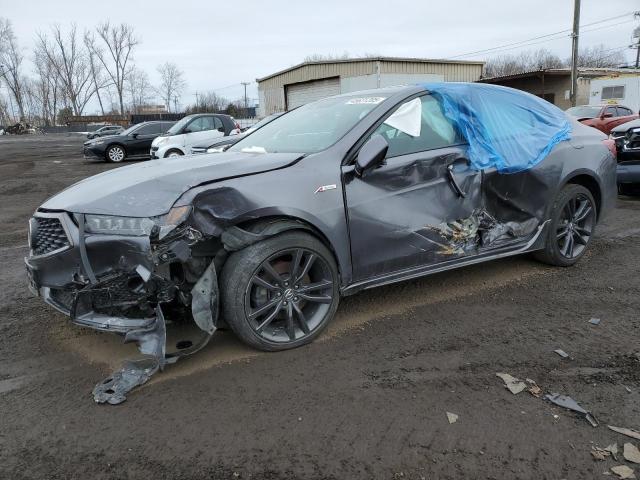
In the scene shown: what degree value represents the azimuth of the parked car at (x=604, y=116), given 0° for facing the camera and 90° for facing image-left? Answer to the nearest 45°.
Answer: approximately 45°

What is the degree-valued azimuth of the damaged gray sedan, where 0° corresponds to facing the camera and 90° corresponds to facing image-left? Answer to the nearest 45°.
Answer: approximately 45°

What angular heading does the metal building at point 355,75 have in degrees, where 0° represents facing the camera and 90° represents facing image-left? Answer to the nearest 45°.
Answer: approximately 45°

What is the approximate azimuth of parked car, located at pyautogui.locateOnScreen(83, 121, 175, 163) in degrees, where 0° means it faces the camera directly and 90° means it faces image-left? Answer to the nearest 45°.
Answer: approximately 45°

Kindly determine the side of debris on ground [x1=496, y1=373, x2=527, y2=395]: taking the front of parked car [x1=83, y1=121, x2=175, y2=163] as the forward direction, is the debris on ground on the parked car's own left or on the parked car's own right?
on the parked car's own left

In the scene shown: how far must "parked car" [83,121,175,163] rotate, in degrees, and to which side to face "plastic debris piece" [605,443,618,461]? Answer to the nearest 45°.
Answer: approximately 45° to its left

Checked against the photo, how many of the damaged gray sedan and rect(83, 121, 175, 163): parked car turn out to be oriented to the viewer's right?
0

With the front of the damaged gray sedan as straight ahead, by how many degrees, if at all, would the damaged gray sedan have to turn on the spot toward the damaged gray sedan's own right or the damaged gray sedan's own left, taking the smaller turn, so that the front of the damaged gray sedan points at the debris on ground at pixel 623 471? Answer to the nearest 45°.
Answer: approximately 90° to the damaged gray sedan's own left

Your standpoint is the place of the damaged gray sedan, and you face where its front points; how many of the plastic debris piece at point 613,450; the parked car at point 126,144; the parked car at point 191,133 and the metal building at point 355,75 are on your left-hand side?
1

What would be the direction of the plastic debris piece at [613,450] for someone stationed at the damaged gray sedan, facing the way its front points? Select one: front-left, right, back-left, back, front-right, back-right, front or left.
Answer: left

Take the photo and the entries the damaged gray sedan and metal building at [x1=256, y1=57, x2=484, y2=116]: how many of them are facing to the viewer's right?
0

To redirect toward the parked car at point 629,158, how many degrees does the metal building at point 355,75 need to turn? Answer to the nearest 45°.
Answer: approximately 45° to its left

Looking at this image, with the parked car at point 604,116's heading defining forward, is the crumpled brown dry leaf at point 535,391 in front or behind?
in front
